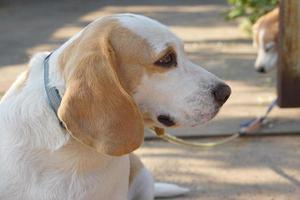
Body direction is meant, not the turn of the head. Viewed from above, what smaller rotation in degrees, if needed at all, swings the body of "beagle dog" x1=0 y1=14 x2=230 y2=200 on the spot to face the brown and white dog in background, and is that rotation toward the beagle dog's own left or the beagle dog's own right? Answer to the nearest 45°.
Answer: approximately 45° to the beagle dog's own left

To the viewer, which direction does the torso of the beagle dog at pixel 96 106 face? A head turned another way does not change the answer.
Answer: to the viewer's right
